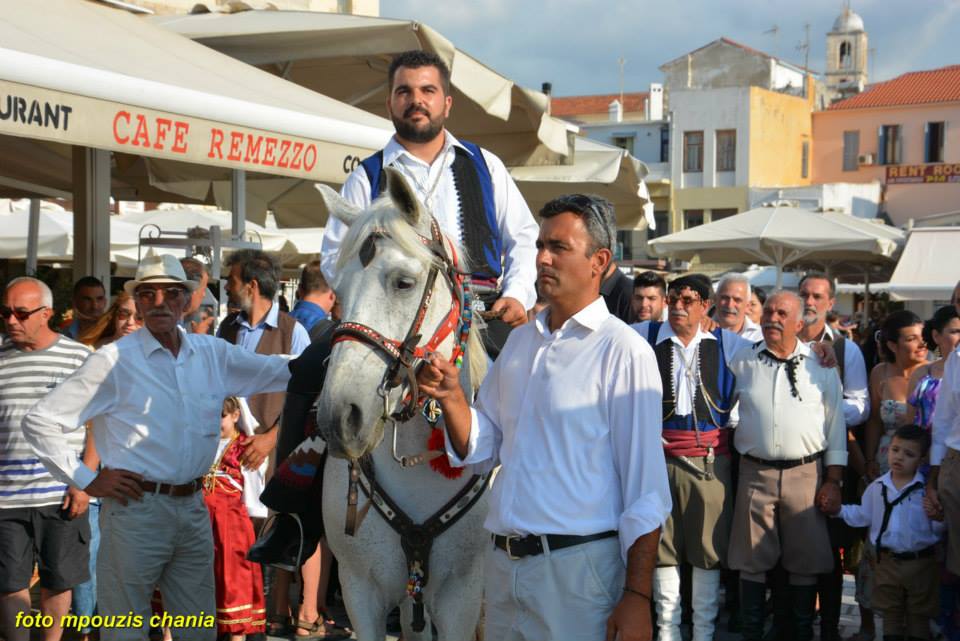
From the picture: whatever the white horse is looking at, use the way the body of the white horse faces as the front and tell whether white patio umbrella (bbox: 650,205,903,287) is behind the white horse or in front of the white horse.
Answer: behind

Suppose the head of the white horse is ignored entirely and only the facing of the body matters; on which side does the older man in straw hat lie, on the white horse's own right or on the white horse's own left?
on the white horse's own right

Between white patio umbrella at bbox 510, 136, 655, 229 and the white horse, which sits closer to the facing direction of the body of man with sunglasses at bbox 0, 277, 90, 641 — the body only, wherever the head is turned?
the white horse

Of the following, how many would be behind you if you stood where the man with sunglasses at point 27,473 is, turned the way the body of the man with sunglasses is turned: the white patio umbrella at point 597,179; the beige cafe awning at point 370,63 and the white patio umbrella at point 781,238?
3

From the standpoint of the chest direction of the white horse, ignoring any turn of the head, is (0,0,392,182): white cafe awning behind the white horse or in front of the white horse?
behind

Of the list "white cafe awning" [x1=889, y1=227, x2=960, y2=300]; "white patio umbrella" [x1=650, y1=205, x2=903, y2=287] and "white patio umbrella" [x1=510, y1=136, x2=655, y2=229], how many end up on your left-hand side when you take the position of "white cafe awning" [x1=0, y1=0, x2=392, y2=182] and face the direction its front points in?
3
